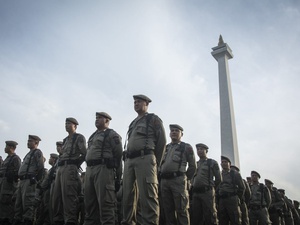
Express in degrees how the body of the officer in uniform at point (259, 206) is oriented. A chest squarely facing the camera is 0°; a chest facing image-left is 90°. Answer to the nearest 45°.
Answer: approximately 45°

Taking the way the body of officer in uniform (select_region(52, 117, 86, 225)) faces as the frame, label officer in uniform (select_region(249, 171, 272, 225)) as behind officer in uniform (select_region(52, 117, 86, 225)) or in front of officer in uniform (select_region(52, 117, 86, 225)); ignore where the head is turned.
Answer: behind

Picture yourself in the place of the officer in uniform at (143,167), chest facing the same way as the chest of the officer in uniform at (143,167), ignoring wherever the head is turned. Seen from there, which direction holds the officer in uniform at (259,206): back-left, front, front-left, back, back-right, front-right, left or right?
back

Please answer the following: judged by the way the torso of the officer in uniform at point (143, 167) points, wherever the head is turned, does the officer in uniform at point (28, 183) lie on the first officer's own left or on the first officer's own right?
on the first officer's own right

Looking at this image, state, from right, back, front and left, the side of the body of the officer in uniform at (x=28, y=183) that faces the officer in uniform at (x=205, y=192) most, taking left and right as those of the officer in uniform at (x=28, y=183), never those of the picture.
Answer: left

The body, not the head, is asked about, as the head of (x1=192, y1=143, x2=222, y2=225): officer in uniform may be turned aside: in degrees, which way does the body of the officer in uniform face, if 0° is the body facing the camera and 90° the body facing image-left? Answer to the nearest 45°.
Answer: approximately 45°
